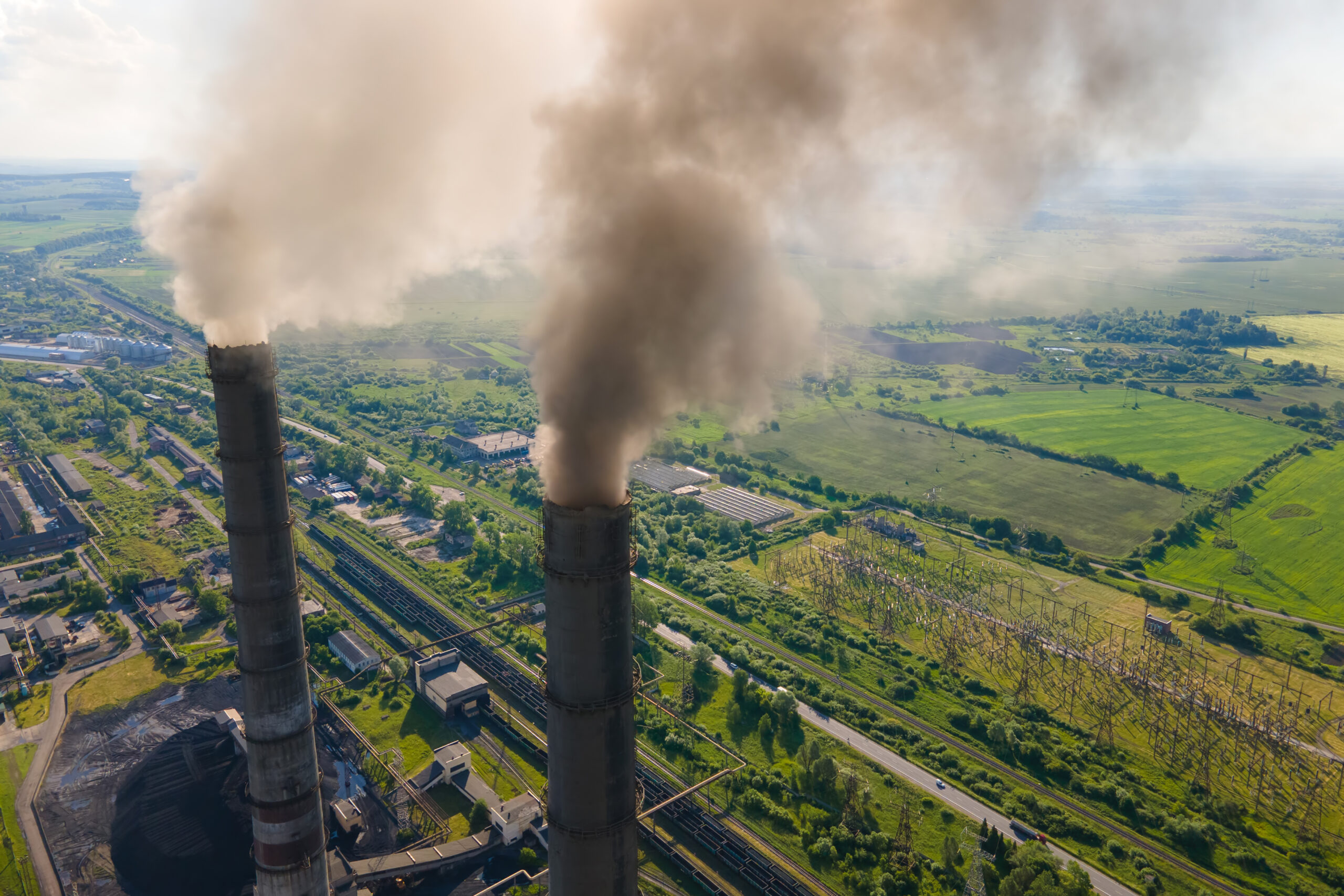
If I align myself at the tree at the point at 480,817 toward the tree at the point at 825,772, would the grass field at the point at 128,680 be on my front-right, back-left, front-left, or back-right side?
back-left
